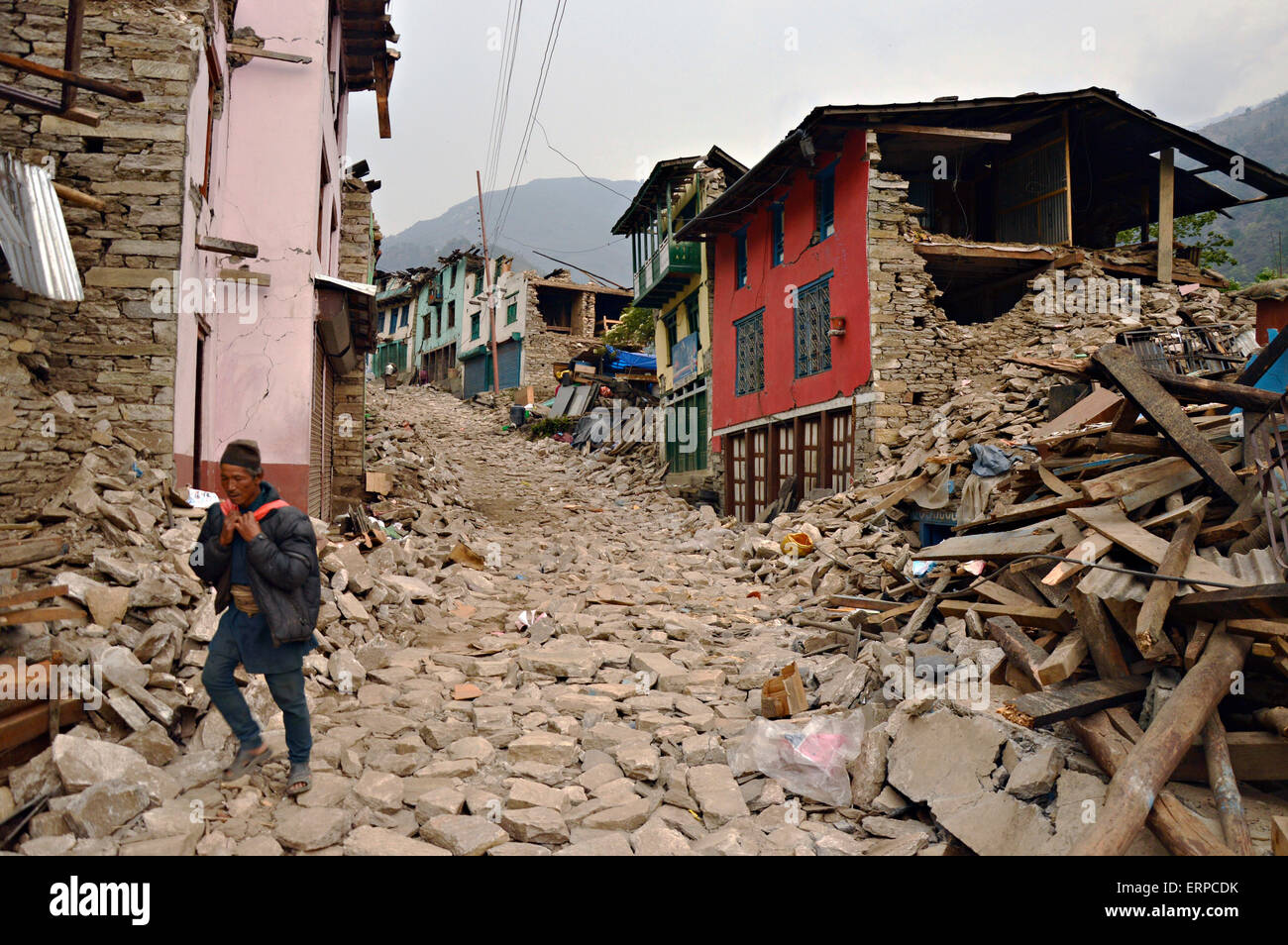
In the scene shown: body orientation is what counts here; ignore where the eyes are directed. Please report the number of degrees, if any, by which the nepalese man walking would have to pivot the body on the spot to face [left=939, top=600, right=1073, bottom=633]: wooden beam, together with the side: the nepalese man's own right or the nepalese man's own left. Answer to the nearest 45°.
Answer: approximately 135° to the nepalese man's own left

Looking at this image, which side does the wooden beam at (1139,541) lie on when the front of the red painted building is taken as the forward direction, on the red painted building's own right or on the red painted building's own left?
on the red painted building's own left

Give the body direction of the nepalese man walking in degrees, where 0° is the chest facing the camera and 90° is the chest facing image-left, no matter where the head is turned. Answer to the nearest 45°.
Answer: approximately 45°

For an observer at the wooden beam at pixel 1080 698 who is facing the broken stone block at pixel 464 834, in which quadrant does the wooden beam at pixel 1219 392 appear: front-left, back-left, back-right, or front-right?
back-right

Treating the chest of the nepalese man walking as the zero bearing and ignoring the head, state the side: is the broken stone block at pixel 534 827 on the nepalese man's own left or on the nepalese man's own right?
on the nepalese man's own left

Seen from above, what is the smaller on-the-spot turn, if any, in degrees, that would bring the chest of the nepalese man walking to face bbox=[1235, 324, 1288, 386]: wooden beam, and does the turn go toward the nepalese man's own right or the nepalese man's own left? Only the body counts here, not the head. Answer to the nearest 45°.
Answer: approximately 135° to the nepalese man's own left

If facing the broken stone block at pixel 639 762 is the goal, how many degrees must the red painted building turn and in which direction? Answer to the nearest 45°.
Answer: approximately 45° to its left

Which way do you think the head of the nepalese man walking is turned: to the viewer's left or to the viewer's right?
to the viewer's left

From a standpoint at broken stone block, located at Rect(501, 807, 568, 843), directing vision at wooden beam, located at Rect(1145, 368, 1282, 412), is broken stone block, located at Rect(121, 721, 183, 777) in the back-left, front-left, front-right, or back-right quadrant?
back-left

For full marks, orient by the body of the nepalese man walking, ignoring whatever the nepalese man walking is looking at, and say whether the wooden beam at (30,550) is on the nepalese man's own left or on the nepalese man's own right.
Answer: on the nepalese man's own right
